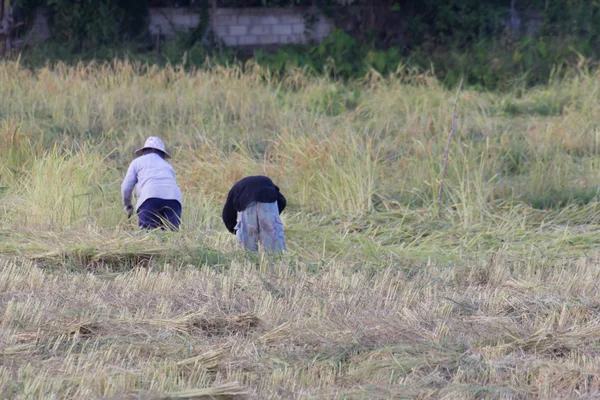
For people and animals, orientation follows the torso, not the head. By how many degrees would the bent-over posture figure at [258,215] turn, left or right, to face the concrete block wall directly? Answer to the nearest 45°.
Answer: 0° — it already faces it

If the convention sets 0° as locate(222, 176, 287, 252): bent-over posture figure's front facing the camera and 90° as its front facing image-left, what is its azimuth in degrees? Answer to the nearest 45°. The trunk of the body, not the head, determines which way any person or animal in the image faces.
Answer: approximately 180°

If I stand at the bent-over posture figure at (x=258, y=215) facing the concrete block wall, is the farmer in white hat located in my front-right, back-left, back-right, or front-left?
front-left

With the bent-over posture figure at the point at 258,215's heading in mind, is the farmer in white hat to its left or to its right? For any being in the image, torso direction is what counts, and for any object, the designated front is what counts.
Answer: on its left

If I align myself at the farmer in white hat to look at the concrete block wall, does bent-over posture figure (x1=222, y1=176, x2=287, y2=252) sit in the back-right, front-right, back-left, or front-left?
back-right

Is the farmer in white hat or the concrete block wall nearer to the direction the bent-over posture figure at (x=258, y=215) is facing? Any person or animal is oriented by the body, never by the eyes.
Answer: the concrete block wall

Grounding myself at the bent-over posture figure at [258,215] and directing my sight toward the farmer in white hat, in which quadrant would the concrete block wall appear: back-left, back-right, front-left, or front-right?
front-right

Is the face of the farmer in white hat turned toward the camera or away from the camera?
away from the camera
